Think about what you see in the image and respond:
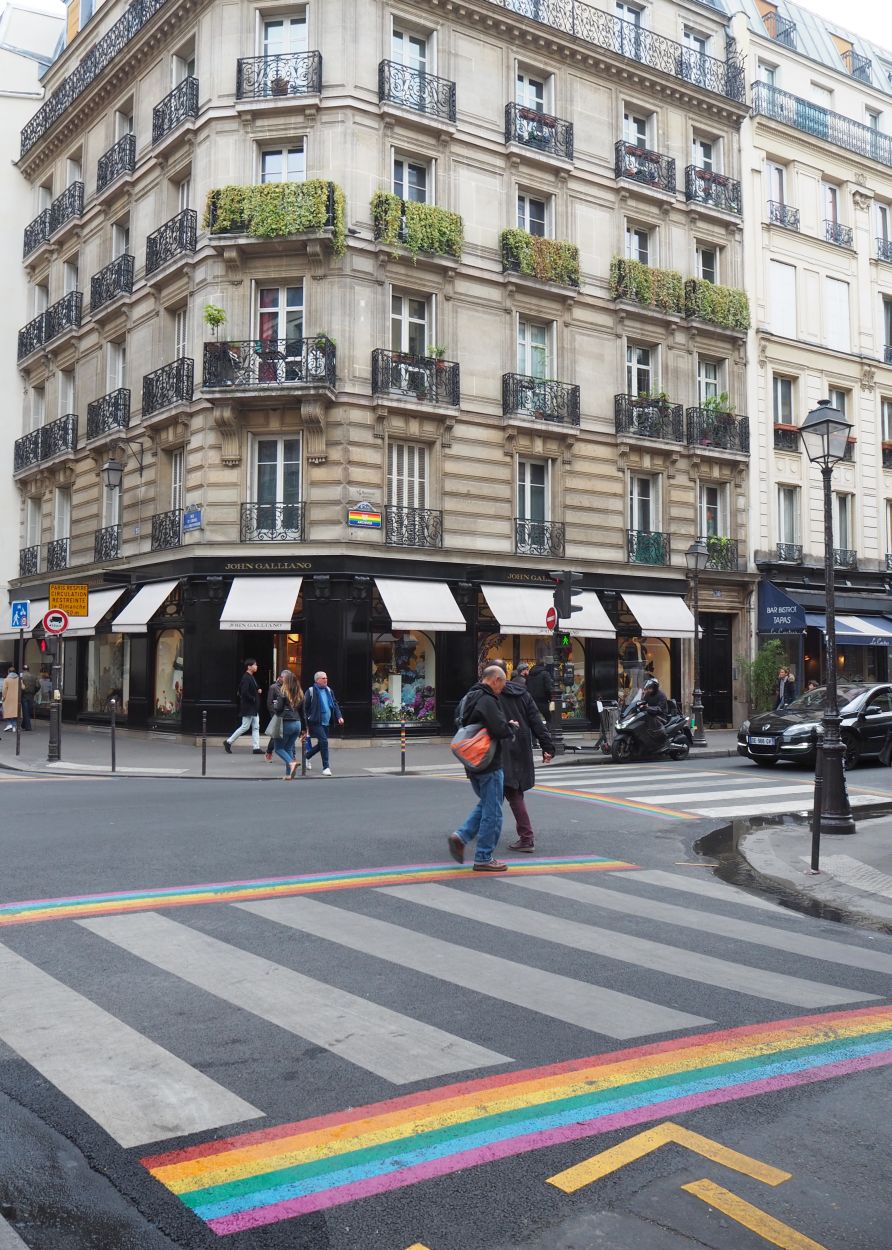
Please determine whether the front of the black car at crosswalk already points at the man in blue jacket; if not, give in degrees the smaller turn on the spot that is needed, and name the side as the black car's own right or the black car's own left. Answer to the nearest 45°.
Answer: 0° — it already faces them

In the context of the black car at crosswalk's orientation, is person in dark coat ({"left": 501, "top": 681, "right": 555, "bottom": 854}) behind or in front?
in front

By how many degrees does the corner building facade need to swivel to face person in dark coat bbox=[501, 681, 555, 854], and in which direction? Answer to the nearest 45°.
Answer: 0° — it already faces them

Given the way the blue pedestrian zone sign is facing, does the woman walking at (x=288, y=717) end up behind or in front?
in front

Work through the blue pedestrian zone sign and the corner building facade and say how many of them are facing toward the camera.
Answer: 2

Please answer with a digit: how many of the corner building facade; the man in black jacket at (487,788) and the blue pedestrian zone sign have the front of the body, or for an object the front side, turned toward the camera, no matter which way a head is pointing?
2

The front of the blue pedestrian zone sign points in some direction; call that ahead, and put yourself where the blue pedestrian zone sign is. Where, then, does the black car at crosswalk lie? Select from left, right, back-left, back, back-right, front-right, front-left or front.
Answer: front-left

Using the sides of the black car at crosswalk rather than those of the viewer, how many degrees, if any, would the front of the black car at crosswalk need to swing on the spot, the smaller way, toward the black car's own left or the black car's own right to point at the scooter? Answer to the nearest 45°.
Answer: approximately 45° to the black car's own right
